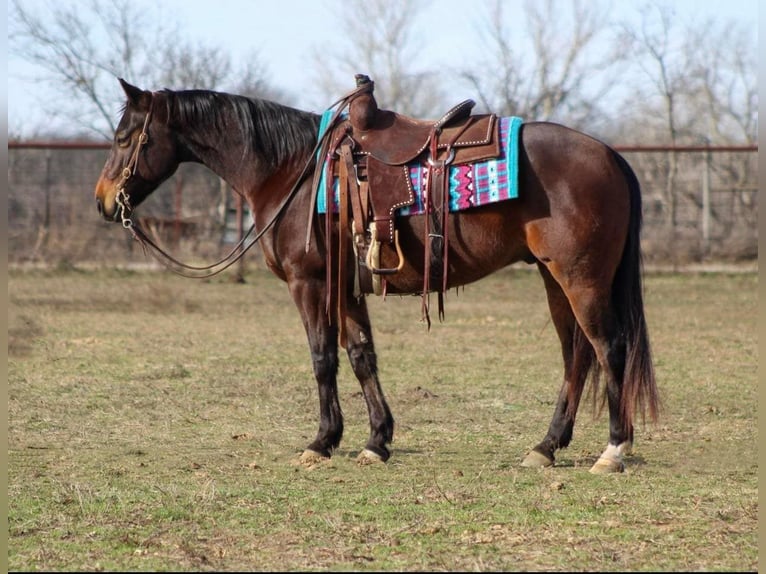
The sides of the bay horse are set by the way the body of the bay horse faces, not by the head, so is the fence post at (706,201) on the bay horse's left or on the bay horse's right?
on the bay horse's right

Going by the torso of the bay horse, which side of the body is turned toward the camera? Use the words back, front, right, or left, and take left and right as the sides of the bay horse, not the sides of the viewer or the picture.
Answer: left

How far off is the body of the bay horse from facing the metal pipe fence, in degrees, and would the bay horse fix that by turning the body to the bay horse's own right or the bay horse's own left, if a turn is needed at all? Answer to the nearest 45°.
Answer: approximately 90° to the bay horse's own right
